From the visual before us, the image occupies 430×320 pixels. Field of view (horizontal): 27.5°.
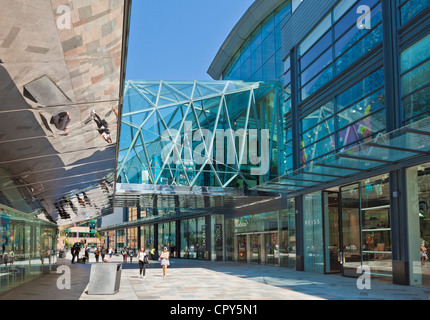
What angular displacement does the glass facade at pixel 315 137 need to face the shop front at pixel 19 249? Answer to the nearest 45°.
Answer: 0° — it already faces it

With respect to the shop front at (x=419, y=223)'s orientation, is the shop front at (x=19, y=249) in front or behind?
in front

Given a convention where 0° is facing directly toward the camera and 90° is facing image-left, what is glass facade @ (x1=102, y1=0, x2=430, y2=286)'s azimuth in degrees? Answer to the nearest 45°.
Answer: approximately 45°

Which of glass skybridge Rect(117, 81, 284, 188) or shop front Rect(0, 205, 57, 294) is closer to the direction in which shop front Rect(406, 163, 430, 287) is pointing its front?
the shop front

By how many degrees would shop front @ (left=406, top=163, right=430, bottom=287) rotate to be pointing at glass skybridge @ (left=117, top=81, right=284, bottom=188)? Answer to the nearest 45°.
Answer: approximately 90° to its right

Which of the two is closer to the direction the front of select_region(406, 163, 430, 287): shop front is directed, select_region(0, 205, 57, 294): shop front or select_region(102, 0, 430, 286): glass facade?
the shop front

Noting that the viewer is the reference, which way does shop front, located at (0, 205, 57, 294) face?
facing the viewer and to the right of the viewer

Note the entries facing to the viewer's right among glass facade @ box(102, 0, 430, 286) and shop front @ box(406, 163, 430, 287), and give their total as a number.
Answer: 0
